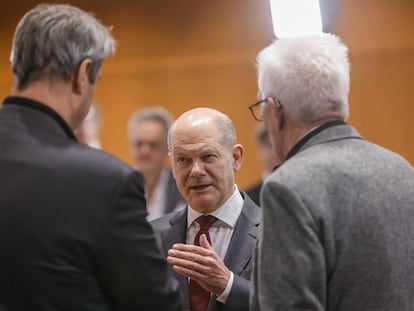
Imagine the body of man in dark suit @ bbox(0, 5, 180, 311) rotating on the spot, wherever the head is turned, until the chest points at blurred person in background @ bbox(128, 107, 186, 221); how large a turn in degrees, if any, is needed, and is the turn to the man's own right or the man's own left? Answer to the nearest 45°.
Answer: approximately 45° to the man's own left

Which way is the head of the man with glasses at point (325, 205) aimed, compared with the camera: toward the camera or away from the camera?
away from the camera

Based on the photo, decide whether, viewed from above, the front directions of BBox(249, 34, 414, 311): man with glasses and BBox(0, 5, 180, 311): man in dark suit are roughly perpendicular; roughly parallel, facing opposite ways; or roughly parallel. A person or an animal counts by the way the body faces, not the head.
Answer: roughly perpendicular

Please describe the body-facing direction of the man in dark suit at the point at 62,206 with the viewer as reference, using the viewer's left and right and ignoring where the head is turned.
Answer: facing away from the viewer and to the right of the viewer

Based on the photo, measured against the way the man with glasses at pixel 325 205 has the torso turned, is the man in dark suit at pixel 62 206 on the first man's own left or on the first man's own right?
on the first man's own left

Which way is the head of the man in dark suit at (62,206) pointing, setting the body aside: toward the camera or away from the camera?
away from the camera

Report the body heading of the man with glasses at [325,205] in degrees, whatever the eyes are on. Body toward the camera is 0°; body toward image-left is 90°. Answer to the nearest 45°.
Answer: approximately 135°
